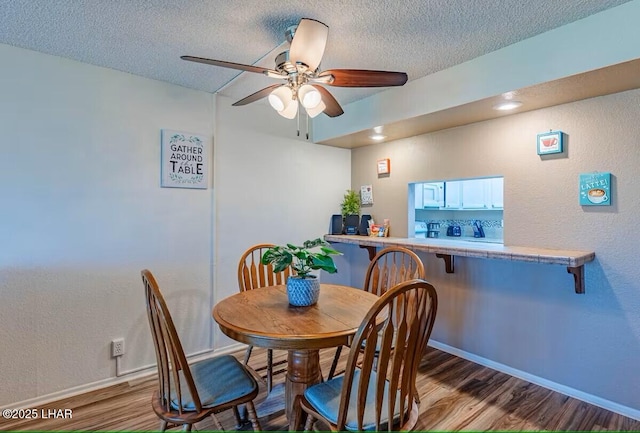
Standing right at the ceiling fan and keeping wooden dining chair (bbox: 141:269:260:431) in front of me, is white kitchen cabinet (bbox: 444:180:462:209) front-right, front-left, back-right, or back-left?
back-right

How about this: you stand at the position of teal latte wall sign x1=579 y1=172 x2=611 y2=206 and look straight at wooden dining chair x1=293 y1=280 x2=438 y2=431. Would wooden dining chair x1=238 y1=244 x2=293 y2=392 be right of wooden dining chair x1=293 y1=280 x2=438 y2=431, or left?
right

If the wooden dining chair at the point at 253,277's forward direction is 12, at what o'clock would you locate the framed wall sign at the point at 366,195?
The framed wall sign is roughly at 9 o'clock from the wooden dining chair.

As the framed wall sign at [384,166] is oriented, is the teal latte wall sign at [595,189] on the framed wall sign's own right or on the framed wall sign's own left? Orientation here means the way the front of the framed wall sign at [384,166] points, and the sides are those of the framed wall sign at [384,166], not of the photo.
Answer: on the framed wall sign's own left

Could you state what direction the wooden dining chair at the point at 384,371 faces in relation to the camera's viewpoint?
facing away from the viewer and to the left of the viewer

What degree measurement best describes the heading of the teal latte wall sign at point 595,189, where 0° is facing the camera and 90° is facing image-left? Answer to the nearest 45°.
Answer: approximately 0°

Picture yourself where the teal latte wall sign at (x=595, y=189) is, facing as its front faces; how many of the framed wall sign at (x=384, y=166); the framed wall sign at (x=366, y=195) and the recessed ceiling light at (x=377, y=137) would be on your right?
3

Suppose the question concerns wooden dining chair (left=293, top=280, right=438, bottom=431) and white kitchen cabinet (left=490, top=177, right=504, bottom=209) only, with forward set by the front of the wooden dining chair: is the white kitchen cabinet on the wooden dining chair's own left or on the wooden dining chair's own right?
on the wooden dining chair's own right

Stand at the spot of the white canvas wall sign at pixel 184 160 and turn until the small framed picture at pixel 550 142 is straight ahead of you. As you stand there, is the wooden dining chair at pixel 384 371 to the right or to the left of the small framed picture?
right

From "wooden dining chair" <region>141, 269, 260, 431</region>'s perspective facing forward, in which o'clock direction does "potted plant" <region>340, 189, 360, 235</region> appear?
The potted plant is roughly at 12 o'clock from the wooden dining chair.

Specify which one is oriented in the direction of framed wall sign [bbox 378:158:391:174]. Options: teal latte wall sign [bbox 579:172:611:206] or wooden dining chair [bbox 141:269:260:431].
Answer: the wooden dining chair

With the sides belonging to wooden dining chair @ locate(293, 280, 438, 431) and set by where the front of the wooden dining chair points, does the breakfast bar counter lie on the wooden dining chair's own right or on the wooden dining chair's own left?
on the wooden dining chair's own right

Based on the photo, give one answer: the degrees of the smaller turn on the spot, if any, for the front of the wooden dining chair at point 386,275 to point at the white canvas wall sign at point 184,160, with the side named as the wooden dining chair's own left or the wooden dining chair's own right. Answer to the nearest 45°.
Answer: approximately 45° to the wooden dining chair's own right
